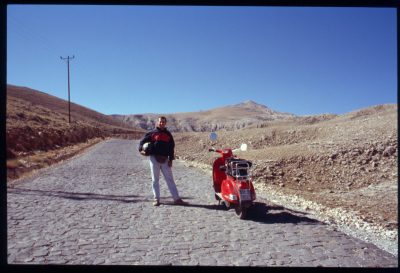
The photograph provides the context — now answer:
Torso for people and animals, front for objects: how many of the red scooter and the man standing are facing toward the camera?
1

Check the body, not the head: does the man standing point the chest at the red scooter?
no

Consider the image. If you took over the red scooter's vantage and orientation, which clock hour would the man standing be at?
The man standing is roughly at 11 o'clock from the red scooter.

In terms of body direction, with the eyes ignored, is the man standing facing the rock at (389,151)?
no

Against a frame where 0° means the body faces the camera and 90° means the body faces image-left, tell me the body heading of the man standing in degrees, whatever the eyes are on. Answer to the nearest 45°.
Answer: approximately 0°

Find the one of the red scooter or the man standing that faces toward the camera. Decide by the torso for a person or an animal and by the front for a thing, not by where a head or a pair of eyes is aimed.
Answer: the man standing

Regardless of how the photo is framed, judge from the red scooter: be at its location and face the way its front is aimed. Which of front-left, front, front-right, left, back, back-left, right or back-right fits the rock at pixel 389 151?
right

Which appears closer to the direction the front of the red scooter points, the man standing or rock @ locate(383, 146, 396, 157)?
the man standing

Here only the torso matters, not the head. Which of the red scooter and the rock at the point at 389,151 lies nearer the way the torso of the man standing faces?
the red scooter
